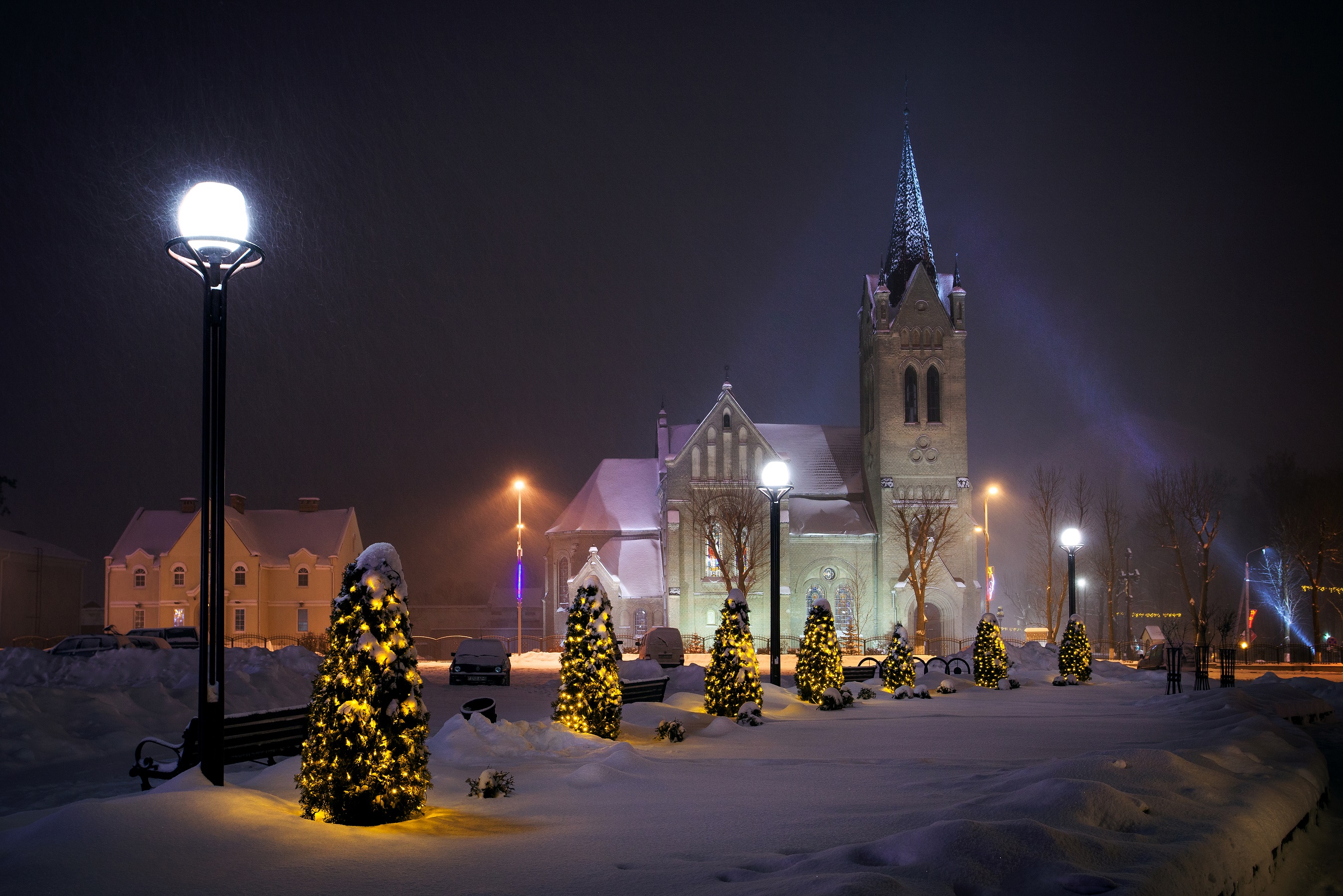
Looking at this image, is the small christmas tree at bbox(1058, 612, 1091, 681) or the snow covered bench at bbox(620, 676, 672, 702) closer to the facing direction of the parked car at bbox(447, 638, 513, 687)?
the snow covered bench

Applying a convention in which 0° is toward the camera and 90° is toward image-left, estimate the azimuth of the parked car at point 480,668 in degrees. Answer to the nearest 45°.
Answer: approximately 0°

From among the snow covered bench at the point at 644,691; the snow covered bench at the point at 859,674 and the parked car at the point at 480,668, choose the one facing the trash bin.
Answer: the parked car

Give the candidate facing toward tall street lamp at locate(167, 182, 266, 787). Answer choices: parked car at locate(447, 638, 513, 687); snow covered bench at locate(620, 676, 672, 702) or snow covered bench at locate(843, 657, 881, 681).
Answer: the parked car
